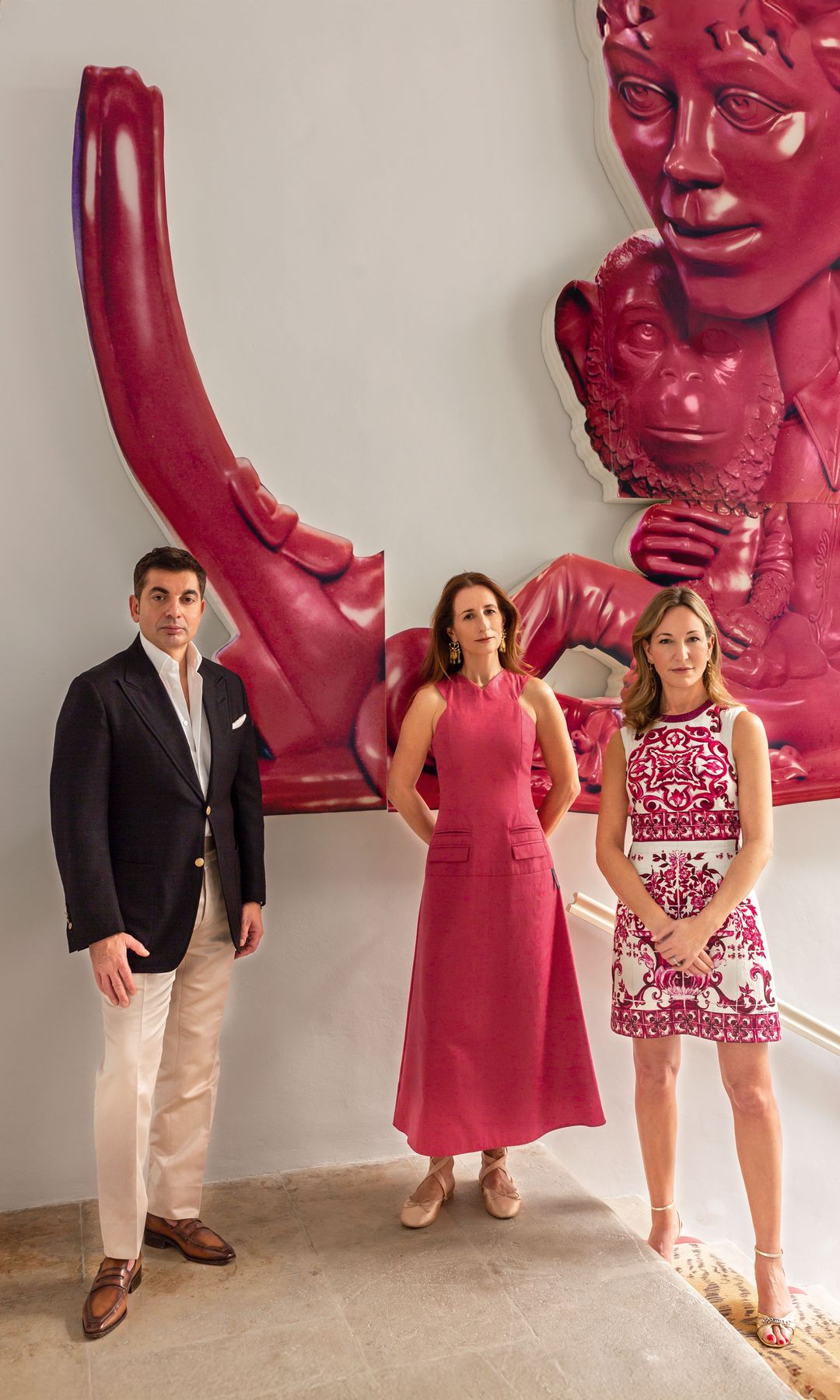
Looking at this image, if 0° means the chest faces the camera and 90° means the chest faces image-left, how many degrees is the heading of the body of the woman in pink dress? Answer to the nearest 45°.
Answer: approximately 0°

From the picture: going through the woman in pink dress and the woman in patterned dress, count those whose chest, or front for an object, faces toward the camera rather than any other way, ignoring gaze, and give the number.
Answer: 2

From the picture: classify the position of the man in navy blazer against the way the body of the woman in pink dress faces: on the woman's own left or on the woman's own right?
on the woman's own right

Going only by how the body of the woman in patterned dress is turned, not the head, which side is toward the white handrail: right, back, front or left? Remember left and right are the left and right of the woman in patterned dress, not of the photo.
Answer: back

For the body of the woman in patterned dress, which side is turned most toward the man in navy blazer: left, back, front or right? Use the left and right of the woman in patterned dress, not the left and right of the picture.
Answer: right
